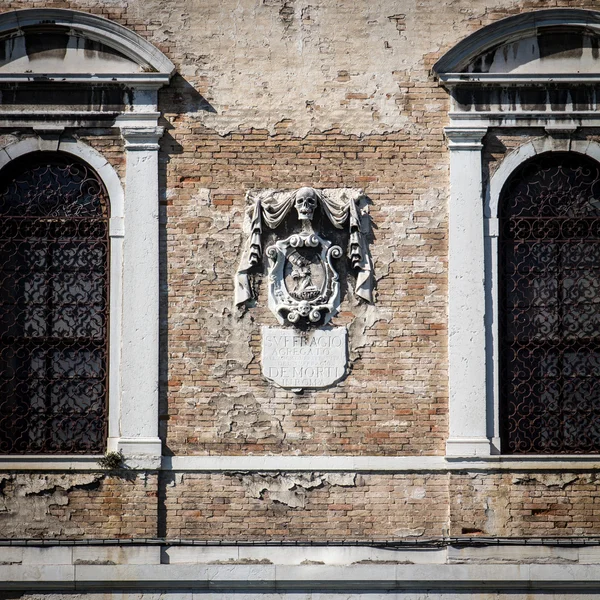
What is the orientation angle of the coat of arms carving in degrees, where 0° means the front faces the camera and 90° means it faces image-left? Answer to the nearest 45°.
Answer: approximately 0°

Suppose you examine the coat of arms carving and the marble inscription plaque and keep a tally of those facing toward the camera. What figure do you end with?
2

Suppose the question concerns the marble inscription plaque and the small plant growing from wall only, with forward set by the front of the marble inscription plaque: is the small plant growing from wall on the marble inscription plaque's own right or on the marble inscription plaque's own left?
on the marble inscription plaque's own right
